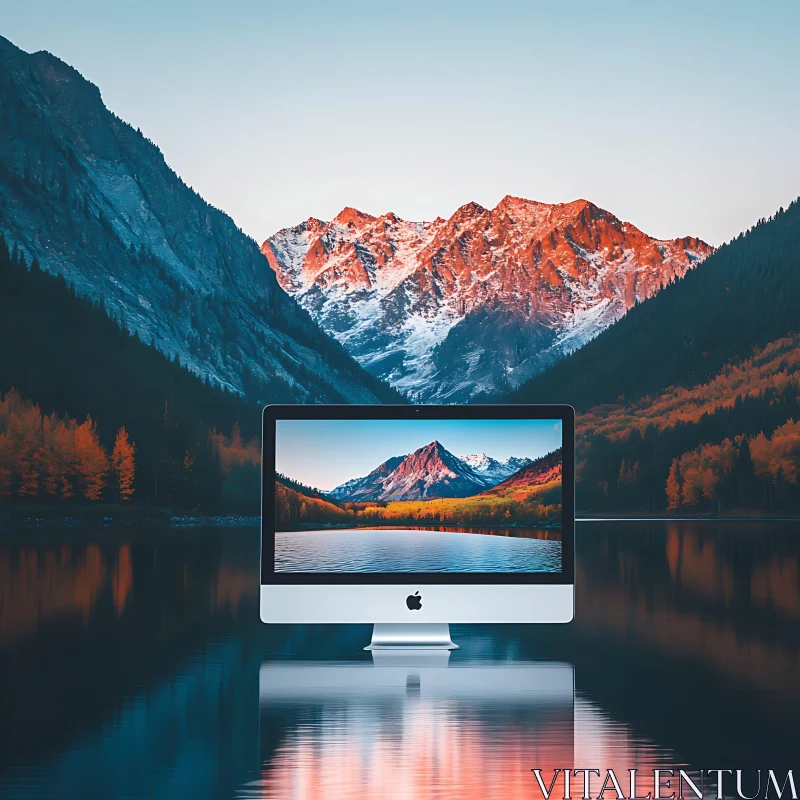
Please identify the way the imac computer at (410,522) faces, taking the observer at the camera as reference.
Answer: facing the viewer
